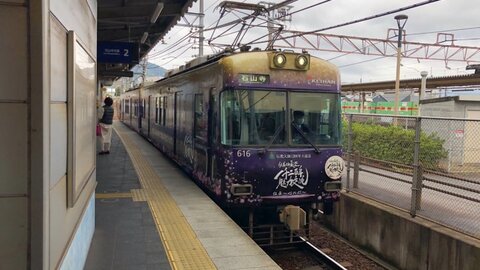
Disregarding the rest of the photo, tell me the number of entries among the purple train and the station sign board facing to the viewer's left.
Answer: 0

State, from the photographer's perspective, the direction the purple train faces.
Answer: facing the viewer and to the right of the viewer

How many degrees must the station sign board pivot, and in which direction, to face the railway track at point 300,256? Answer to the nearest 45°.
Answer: approximately 45° to its left

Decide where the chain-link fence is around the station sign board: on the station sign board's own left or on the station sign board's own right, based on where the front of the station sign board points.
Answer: on the station sign board's own left

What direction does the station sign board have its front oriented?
toward the camera
